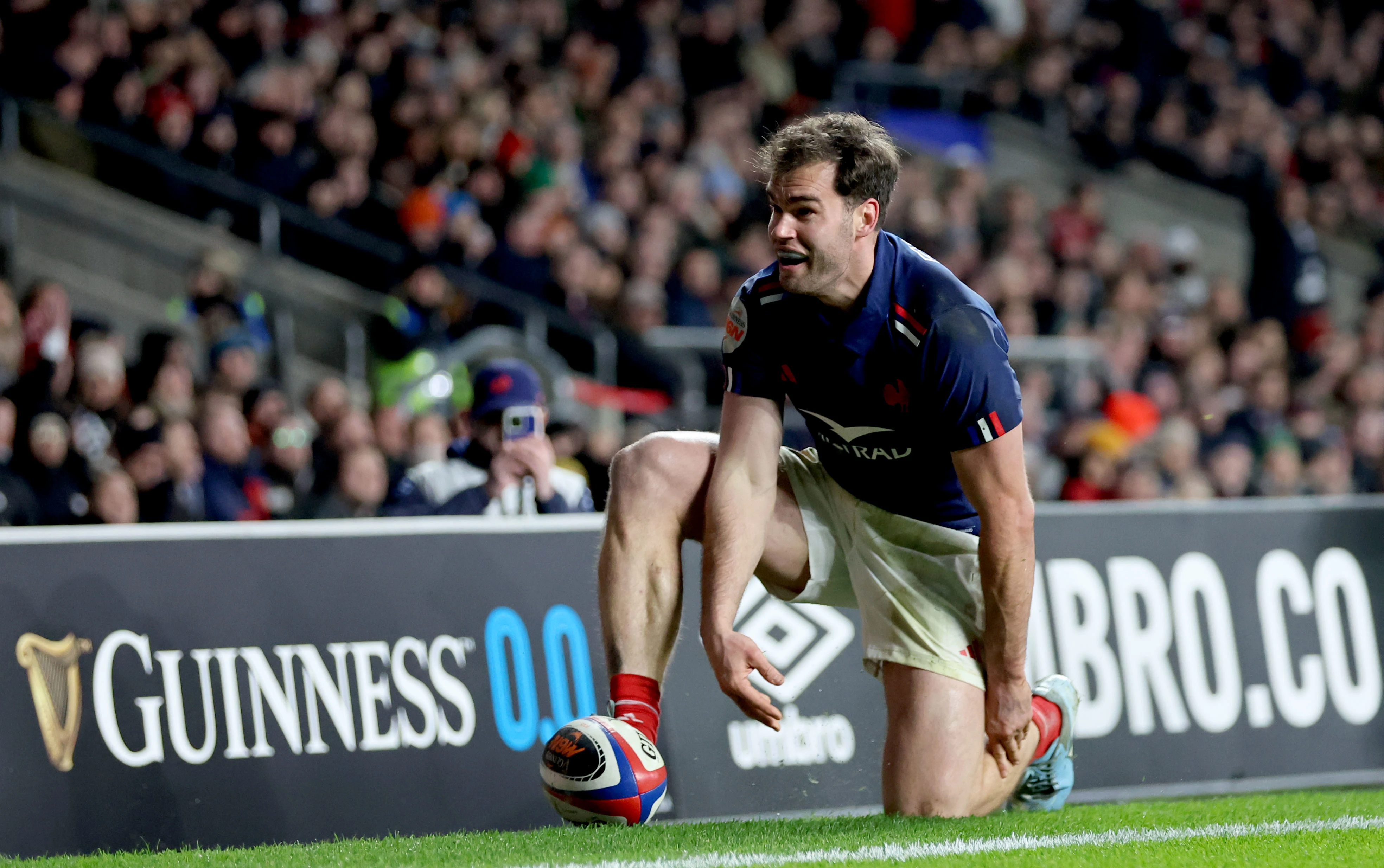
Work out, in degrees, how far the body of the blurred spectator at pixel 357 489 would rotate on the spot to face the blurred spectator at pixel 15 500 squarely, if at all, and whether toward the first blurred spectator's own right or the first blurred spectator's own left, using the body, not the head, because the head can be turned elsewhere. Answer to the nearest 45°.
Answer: approximately 90° to the first blurred spectator's own right

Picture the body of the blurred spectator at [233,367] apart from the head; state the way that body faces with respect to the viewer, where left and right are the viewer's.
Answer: facing the viewer and to the right of the viewer

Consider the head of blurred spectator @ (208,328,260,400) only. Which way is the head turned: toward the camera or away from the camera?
toward the camera

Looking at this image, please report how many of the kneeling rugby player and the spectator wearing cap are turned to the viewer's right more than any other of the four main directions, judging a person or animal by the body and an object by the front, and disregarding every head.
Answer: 0

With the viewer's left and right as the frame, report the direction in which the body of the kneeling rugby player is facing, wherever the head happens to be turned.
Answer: facing the viewer and to the left of the viewer

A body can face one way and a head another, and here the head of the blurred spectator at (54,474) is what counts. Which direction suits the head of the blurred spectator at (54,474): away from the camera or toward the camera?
toward the camera

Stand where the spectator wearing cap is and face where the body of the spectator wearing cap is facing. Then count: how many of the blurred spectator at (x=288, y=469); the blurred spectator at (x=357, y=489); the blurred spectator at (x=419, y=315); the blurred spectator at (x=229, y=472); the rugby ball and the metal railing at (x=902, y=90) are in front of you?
1

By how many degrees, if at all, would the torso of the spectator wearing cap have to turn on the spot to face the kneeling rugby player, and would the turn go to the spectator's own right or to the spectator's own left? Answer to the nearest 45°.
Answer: approximately 45° to the spectator's own left

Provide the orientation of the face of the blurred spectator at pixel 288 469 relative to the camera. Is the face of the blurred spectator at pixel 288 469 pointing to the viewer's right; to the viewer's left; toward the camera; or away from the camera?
toward the camera

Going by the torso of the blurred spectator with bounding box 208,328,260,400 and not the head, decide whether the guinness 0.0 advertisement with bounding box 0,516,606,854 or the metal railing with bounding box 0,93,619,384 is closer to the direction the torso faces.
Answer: the guinness 0.0 advertisement

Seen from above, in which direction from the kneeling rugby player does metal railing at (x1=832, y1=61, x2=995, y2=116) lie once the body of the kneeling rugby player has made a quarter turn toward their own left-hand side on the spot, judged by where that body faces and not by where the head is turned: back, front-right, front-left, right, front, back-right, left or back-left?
back-left

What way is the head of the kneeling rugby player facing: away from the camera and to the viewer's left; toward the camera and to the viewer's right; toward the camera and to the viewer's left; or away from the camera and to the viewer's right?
toward the camera and to the viewer's left

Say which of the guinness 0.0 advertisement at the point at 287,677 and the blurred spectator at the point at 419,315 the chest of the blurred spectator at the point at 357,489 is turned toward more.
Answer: the guinness 0.0 advertisement

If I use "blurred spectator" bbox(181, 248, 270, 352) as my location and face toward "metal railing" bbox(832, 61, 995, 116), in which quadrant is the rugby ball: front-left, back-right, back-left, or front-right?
back-right

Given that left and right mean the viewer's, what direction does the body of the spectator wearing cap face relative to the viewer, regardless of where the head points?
facing the viewer

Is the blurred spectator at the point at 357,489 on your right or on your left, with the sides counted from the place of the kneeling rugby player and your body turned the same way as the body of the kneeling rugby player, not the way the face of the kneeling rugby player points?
on your right

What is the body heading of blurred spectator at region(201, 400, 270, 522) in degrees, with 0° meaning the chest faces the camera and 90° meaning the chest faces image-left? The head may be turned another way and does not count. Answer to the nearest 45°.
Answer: approximately 315°

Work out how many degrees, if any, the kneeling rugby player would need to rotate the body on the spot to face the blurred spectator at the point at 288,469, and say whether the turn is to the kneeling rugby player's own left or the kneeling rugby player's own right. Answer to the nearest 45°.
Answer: approximately 90° to the kneeling rugby player's own right
